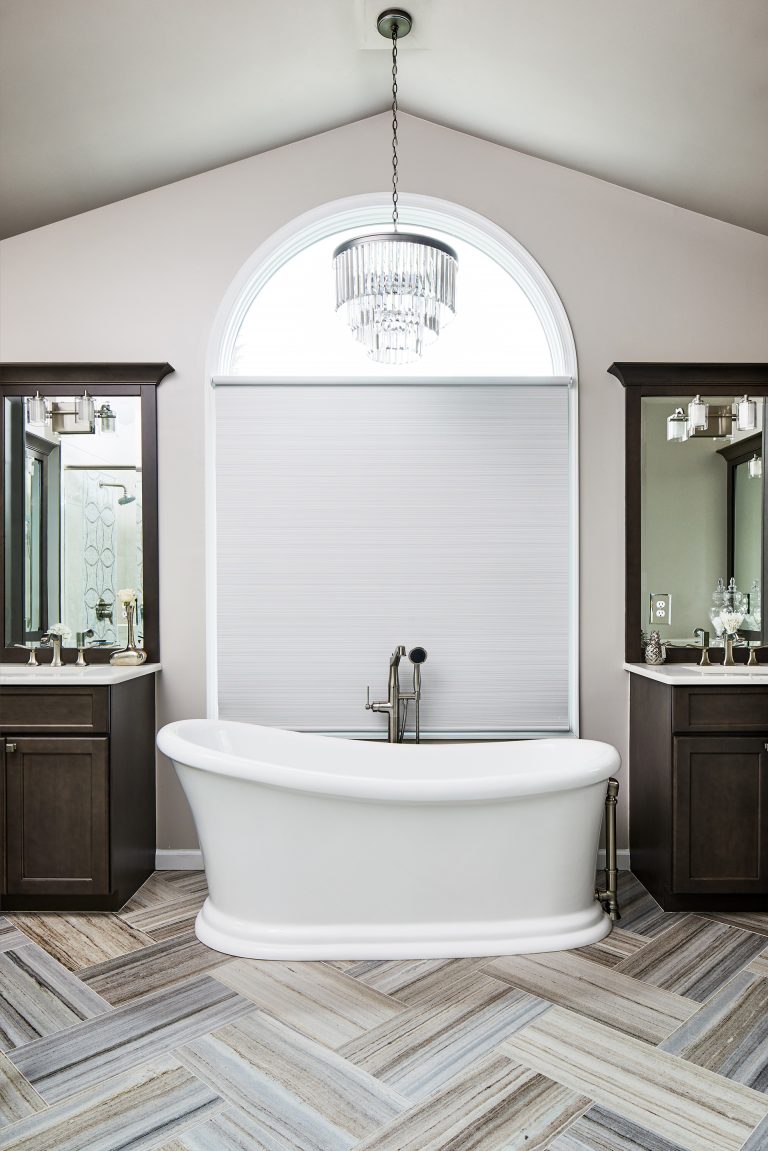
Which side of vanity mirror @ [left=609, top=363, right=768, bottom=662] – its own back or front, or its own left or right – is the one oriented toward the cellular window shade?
right

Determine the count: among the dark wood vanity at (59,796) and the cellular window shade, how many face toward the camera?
2

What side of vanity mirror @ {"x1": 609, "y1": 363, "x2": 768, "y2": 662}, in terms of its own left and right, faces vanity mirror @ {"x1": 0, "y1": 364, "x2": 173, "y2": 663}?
right

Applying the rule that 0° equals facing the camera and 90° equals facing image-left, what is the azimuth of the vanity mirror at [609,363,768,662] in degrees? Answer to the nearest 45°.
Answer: approximately 0°

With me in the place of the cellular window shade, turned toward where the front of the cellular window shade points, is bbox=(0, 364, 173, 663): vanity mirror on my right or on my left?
on my right

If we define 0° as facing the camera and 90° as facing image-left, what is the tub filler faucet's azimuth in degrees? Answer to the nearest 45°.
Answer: approximately 0°
